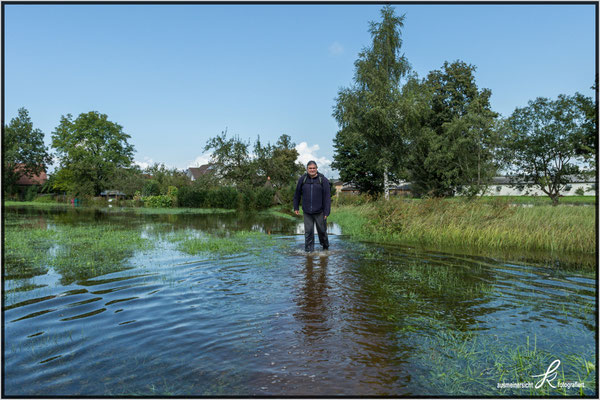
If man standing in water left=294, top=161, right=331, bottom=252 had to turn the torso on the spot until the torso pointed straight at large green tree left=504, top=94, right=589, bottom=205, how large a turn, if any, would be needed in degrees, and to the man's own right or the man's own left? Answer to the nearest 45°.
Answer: approximately 135° to the man's own left

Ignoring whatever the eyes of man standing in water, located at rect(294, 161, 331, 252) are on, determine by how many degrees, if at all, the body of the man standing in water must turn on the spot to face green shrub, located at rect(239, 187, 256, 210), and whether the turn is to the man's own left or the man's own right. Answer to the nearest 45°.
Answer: approximately 180°

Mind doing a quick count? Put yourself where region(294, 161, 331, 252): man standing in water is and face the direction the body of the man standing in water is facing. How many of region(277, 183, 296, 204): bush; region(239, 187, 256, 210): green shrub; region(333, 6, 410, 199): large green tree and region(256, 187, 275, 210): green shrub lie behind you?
4

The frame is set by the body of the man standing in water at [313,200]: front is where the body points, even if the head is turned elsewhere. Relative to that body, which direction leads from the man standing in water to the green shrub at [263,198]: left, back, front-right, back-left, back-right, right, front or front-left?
back

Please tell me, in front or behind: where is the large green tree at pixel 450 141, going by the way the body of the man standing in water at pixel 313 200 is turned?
behind

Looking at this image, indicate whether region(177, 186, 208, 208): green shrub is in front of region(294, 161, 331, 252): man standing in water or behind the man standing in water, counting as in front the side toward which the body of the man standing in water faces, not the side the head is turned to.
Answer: behind

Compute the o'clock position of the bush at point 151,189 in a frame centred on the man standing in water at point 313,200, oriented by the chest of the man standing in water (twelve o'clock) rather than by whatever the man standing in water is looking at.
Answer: The bush is roughly at 5 o'clock from the man standing in water.

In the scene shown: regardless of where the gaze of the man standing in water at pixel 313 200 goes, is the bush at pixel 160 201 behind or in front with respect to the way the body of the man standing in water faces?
behind

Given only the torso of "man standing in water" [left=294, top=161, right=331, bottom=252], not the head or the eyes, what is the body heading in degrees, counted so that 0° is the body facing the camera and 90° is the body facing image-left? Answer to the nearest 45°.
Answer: approximately 0°
